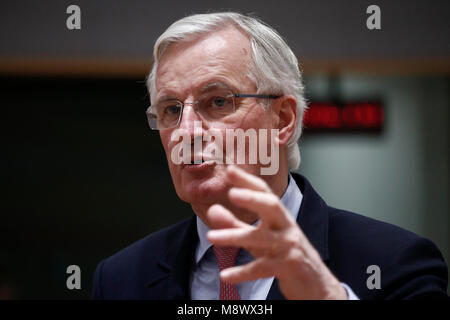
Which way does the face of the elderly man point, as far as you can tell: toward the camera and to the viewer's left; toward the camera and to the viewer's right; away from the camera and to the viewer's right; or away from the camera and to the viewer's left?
toward the camera and to the viewer's left

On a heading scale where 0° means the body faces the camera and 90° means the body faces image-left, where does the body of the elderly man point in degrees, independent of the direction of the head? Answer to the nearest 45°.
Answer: approximately 45°
